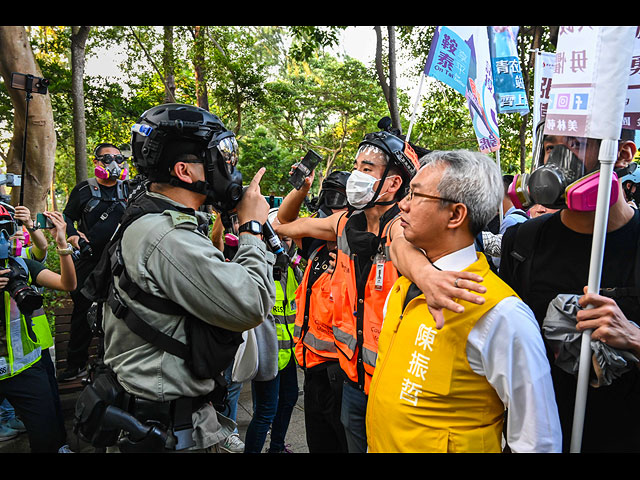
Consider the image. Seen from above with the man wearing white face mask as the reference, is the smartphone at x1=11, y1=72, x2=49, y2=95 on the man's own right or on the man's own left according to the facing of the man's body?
on the man's own right

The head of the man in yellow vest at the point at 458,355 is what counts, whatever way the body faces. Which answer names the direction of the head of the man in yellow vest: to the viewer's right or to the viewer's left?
to the viewer's left

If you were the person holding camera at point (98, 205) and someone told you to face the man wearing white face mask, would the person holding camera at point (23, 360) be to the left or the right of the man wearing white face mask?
right

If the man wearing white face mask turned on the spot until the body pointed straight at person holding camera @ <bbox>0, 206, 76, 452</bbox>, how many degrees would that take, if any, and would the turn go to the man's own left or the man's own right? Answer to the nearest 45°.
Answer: approximately 45° to the man's own right

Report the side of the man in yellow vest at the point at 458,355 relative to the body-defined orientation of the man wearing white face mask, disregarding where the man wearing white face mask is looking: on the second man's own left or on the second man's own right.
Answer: on the second man's own left

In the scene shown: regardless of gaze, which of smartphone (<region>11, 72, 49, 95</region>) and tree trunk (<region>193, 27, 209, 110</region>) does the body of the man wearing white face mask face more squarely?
the smartphone

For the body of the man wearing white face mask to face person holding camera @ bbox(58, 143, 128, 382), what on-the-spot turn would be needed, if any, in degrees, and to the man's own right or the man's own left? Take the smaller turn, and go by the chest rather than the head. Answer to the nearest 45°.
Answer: approximately 90° to the man's own right

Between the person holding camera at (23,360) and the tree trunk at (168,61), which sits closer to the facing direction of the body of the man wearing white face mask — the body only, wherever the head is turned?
the person holding camera

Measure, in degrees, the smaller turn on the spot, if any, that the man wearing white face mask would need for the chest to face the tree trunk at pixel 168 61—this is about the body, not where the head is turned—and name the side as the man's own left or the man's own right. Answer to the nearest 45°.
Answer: approximately 90° to the man's own right
